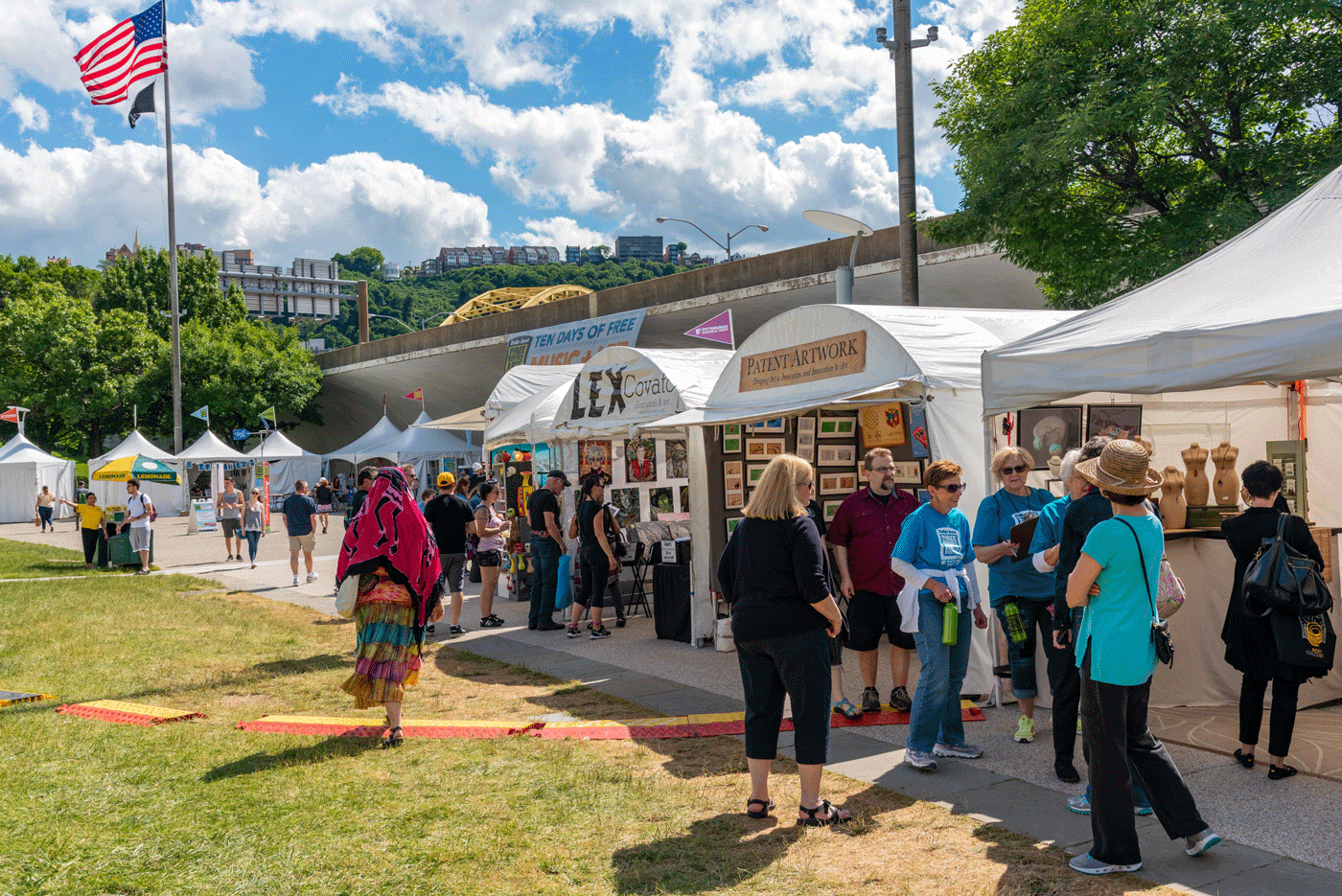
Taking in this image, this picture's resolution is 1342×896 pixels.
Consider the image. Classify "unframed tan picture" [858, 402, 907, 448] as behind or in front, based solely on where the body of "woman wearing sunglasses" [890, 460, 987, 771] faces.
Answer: behind

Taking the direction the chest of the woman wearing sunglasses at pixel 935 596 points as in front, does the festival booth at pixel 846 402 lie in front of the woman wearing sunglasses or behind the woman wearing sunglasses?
behind

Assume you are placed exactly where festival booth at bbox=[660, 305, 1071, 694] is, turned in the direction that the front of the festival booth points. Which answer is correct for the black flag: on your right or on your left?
on your right

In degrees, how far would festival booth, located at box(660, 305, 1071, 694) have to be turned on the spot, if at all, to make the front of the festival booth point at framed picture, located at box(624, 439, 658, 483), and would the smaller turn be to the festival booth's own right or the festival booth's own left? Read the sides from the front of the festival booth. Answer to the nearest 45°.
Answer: approximately 90° to the festival booth's own right

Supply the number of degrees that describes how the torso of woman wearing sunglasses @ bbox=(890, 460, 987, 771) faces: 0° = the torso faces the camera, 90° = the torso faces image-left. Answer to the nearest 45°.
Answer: approximately 315°

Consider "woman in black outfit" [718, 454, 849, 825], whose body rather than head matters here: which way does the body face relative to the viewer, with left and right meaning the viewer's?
facing away from the viewer and to the right of the viewer

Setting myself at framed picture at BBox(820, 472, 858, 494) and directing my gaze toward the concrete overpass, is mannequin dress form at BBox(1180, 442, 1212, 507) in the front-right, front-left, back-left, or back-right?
back-right

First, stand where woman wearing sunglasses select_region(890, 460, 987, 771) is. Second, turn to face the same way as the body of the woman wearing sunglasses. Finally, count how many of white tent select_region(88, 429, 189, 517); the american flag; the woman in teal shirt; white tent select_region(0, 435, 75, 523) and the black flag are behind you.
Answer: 4

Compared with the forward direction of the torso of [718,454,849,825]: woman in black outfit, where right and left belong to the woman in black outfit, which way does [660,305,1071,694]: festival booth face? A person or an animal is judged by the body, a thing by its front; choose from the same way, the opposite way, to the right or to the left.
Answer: the opposite way

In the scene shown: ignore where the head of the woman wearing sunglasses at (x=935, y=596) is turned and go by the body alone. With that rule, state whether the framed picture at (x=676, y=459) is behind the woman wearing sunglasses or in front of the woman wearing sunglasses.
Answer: behind

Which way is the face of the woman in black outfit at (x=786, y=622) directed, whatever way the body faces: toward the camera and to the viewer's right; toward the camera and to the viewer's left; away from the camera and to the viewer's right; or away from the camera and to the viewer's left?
away from the camera and to the viewer's right

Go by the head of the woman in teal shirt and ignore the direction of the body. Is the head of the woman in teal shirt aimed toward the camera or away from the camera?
away from the camera

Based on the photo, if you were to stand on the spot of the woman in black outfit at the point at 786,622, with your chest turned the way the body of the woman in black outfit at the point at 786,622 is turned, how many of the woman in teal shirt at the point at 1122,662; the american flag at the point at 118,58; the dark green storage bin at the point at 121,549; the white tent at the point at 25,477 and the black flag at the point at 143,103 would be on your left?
4
